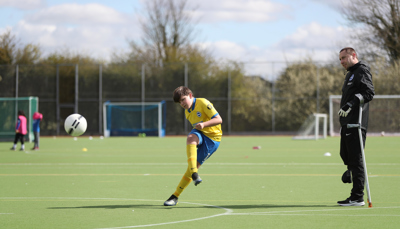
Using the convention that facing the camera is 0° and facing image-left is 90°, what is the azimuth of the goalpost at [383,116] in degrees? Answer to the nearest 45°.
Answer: approximately 0°

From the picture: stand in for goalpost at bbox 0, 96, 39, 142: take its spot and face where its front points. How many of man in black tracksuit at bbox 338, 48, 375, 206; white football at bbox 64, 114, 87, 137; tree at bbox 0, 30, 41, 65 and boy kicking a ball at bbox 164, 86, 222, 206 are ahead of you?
3

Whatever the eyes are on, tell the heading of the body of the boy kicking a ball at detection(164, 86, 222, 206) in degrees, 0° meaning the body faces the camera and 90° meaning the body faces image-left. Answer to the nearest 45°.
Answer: approximately 45°

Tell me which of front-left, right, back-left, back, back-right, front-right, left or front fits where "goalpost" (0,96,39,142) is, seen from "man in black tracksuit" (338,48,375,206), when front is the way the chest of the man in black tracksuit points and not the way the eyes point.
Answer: right

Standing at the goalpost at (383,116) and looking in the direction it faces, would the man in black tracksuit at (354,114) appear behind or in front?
in front

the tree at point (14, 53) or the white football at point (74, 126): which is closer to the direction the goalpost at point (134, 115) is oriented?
the white football

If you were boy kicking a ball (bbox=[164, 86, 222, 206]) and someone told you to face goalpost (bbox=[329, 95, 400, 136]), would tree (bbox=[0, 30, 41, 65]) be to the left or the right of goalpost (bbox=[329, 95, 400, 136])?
left

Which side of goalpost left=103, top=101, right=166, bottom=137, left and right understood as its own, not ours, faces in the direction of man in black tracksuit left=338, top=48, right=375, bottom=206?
front
